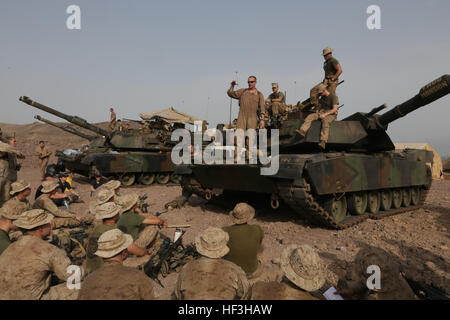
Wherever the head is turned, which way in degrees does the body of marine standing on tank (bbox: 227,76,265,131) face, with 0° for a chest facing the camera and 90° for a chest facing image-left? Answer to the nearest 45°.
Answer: approximately 0°

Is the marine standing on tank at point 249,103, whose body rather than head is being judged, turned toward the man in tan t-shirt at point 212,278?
yes

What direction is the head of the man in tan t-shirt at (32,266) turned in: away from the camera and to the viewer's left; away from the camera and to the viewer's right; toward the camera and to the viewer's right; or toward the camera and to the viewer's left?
away from the camera and to the viewer's right

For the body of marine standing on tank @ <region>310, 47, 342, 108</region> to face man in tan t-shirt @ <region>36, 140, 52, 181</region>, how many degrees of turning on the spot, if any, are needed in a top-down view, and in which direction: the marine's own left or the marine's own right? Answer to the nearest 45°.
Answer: approximately 45° to the marine's own right

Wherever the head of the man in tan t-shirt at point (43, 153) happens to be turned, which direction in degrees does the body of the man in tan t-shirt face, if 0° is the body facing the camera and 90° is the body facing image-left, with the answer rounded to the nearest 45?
approximately 0°

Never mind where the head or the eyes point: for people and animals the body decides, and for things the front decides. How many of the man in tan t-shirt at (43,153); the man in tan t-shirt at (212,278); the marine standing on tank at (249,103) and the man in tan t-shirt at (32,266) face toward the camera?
2

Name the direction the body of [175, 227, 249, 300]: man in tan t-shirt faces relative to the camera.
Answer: away from the camera

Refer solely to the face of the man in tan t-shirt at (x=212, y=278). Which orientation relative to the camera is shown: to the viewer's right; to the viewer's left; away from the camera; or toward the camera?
away from the camera

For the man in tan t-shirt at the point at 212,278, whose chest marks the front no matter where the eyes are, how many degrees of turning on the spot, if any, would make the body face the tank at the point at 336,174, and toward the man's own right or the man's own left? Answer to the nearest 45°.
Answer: approximately 45° to the man's own right

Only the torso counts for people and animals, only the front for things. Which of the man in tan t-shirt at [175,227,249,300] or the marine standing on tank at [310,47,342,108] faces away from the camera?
the man in tan t-shirt

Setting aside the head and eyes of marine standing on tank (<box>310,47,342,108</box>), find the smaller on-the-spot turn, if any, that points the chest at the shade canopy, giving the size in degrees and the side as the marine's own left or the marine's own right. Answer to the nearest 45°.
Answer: approximately 90° to the marine's own right

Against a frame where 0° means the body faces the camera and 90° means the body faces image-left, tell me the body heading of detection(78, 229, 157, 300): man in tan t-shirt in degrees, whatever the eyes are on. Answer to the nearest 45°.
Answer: approximately 180°

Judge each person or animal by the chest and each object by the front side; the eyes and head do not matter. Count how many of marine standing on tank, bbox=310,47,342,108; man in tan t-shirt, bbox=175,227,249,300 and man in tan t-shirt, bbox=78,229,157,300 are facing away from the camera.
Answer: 2
